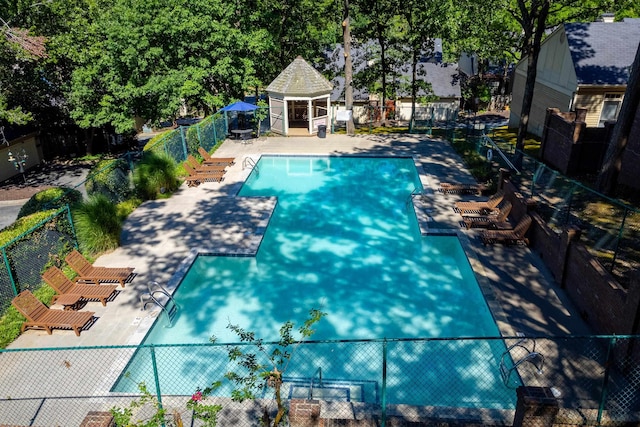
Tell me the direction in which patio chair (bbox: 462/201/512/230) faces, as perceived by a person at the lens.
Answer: facing to the left of the viewer

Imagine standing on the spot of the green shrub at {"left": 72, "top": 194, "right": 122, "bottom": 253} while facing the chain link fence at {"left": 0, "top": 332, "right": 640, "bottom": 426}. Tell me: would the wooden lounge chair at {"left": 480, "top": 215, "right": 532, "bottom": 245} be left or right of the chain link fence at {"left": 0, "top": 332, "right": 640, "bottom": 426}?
left

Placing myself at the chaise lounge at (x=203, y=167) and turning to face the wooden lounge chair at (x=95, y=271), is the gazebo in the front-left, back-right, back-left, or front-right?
back-left

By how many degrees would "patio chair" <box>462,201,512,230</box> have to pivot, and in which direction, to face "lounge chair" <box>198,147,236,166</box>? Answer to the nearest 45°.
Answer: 0° — it already faces it

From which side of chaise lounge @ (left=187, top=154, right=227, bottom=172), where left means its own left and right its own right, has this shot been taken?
right

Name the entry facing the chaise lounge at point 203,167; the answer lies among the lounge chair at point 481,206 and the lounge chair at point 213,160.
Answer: the lounge chair at point 481,206

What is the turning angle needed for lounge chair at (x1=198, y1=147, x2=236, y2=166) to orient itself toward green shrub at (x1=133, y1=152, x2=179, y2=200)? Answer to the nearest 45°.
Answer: approximately 135° to its right

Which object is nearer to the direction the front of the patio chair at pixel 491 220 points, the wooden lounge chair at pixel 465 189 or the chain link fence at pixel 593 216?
the wooden lounge chair

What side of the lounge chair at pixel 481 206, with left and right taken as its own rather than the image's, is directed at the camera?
left

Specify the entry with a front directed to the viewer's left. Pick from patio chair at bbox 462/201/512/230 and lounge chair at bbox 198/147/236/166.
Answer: the patio chair

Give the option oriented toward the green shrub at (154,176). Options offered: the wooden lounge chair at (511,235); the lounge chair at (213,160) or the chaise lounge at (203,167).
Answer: the wooden lounge chair

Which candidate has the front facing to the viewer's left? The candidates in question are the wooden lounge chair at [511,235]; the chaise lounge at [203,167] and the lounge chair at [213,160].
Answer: the wooden lounge chair

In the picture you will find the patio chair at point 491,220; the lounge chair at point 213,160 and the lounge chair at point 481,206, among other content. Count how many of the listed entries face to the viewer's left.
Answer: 2

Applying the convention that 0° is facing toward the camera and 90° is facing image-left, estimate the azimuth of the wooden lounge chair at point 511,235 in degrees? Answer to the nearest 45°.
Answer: approximately 90°

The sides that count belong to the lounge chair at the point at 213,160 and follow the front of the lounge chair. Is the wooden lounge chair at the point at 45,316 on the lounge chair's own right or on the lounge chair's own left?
on the lounge chair's own right

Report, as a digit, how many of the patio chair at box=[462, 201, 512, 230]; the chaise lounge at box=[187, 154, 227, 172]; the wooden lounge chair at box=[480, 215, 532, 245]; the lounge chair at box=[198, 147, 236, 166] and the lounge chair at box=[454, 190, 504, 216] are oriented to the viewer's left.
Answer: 3

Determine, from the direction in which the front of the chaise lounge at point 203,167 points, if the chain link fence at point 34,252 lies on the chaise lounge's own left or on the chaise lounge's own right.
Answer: on the chaise lounge's own right

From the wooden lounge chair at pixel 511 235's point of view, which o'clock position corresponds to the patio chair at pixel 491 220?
The patio chair is roughly at 2 o'clock from the wooden lounge chair.

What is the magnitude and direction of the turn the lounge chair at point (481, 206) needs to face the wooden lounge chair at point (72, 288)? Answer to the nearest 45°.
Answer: approximately 45° to its left
